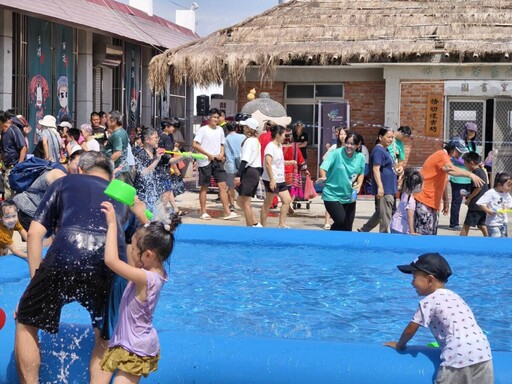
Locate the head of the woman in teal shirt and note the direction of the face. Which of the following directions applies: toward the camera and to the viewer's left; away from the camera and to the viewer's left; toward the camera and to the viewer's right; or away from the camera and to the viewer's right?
toward the camera and to the viewer's left

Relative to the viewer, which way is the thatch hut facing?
toward the camera

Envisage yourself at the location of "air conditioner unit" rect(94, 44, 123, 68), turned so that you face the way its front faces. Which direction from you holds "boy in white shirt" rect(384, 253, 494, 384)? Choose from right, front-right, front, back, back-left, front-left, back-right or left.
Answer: front-right

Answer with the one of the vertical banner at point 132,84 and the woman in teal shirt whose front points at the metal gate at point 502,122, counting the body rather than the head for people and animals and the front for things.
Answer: the vertical banner

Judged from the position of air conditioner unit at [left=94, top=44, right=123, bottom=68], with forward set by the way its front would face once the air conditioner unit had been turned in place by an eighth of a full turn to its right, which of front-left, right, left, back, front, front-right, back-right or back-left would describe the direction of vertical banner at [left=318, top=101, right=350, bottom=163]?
front-left

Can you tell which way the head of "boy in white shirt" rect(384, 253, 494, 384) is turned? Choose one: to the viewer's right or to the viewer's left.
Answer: to the viewer's left

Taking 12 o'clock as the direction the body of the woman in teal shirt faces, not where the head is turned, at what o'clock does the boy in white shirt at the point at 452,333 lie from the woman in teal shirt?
The boy in white shirt is roughly at 12 o'clock from the woman in teal shirt.

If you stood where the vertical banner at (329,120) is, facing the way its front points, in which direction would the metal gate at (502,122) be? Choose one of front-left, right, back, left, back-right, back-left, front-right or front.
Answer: left

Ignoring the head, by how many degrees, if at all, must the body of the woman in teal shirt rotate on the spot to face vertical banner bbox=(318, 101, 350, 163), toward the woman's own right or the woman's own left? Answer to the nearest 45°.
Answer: approximately 180°

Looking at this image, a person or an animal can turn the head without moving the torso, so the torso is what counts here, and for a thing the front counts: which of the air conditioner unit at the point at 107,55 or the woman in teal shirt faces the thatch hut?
the air conditioner unit

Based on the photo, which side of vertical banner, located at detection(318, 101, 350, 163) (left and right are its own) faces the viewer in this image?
front

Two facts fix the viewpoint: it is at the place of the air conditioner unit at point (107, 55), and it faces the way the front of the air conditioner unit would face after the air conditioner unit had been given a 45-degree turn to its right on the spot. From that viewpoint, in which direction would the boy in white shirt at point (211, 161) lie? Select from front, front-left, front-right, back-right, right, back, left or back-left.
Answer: front

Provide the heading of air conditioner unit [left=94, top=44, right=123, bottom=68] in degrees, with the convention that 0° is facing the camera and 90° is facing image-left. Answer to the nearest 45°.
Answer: approximately 315°

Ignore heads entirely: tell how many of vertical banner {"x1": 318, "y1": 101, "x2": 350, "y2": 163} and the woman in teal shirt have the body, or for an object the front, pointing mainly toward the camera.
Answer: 2

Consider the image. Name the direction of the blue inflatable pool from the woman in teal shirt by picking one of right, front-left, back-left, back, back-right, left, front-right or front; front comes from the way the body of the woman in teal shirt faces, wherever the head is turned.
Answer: front

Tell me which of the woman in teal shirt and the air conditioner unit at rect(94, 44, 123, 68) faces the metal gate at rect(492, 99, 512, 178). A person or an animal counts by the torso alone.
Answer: the air conditioner unit

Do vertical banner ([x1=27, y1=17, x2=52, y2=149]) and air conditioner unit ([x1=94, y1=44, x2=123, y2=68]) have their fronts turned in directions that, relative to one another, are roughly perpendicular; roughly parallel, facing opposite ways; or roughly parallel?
roughly parallel

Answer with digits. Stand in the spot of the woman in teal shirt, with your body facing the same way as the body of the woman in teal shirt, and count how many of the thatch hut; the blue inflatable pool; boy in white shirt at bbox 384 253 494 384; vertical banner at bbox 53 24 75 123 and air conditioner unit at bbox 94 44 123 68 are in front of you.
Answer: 2

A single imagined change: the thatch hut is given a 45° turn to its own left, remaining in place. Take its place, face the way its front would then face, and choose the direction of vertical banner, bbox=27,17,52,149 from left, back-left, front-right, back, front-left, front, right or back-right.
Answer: back-right

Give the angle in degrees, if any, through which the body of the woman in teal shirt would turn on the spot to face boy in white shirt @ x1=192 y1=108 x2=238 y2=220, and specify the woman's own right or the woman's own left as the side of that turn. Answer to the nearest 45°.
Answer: approximately 135° to the woman's own right
